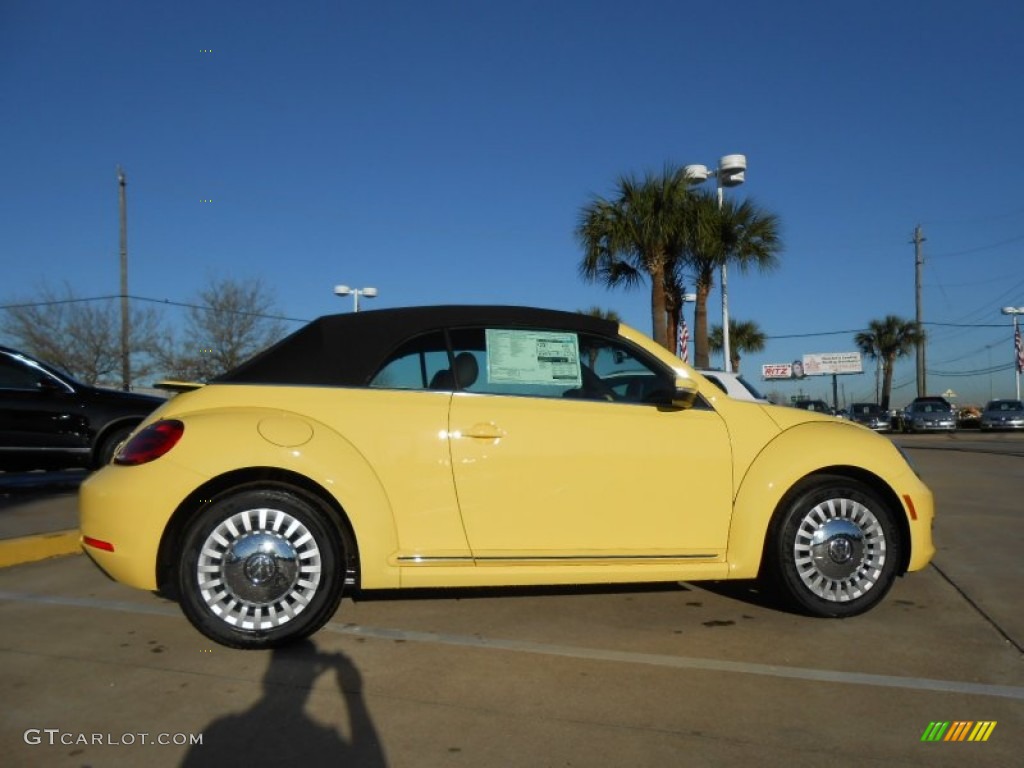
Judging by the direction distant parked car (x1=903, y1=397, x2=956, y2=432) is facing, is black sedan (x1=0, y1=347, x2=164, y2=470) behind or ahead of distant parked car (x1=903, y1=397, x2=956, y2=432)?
ahead

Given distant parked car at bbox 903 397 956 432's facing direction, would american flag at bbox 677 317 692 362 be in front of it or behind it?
in front

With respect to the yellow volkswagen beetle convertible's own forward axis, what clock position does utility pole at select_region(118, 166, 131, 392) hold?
The utility pole is roughly at 8 o'clock from the yellow volkswagen beetle convertible.

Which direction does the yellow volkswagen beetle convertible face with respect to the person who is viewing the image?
facing to the right of the viewer

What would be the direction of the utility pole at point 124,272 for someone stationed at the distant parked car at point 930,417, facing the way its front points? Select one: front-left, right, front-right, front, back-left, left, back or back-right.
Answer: front-right

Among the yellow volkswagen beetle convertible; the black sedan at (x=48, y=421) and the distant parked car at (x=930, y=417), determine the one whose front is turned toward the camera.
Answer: the distant parked car

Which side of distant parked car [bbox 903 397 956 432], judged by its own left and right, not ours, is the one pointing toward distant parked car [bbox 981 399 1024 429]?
left
